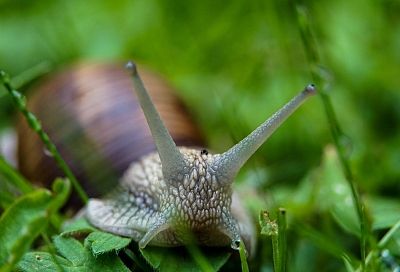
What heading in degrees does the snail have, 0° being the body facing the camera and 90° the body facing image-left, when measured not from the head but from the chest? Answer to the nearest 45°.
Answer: approximately 315°

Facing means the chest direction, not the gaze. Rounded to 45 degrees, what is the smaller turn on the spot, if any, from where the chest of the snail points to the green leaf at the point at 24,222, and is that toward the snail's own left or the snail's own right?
approximately 90° to the snail's own right
